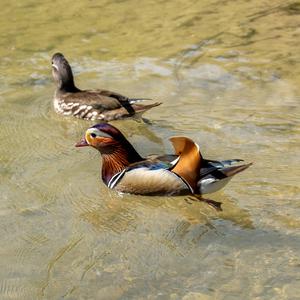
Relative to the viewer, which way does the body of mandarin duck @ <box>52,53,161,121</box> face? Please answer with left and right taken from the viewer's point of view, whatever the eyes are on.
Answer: facing to the left of the viewer

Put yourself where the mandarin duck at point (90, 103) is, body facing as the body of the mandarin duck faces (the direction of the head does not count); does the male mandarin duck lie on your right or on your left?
on your left

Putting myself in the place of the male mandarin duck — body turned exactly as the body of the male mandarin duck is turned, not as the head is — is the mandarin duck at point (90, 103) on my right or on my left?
on my right

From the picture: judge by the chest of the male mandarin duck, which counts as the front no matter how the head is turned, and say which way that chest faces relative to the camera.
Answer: to the viewer's left

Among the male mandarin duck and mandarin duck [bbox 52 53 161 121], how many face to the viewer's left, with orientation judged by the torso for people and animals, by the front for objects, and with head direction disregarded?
2
